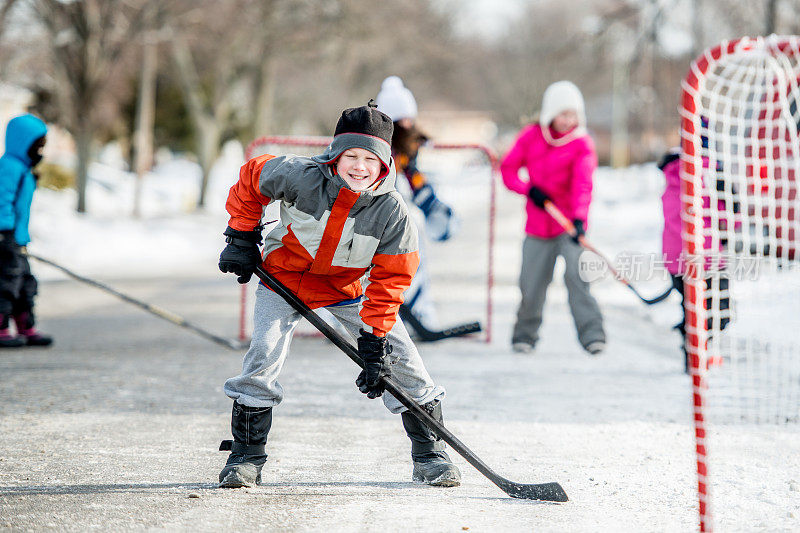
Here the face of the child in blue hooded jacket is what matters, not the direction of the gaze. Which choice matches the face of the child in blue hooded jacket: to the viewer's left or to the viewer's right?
to the viewer's right

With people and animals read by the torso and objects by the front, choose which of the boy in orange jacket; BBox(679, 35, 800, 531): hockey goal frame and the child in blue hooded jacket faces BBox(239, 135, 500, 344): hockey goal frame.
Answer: the child in blue hooded jacket

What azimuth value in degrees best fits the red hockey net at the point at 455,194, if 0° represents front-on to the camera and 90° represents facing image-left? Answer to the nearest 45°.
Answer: approximately 0°

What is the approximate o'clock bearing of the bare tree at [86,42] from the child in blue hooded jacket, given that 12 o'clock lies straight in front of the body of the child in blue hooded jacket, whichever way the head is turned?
The bare tree is roughly at 9 o'clock from the child in blue hooded jacket.

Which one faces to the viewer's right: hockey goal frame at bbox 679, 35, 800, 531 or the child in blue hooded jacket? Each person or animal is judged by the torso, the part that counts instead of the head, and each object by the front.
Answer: the child in blue hooded jacket

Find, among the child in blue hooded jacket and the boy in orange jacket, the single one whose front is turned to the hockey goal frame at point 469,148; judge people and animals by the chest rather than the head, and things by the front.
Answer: the child in blue hooded jacket

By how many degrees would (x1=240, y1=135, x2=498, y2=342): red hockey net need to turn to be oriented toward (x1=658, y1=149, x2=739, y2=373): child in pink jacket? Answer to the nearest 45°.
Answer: approximately 45° to its left
